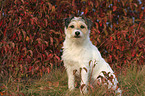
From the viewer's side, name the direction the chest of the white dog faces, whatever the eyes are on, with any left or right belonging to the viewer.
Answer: facing the viewer and to the left of the viewer

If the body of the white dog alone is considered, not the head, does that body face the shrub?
no
